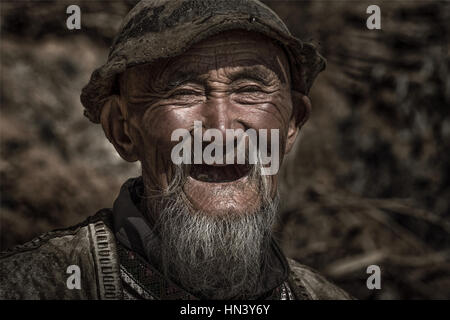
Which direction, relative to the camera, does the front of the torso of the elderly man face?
toward the camera
